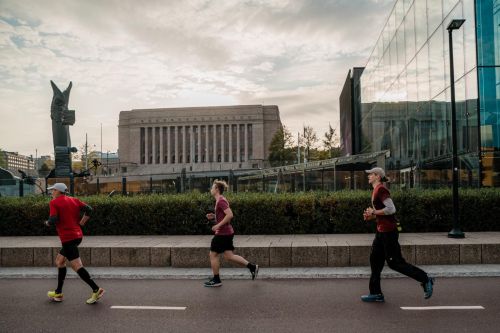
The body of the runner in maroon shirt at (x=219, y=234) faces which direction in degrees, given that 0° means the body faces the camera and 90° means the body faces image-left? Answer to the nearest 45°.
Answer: approximately 90°

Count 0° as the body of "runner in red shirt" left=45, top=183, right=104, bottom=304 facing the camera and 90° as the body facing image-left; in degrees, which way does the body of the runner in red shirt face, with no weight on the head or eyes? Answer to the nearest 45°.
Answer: approximately 135°

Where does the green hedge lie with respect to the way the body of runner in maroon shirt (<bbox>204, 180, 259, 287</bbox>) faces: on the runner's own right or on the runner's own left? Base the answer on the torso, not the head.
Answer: on the runner's own right

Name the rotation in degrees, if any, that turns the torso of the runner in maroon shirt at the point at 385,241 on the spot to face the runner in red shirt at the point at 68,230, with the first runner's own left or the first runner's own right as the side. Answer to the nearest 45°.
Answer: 0° — they already face them

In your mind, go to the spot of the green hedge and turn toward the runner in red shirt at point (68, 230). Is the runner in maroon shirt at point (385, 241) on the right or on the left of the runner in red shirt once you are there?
left

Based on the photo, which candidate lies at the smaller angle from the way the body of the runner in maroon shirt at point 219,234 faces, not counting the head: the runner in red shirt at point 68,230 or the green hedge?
the runner in red shirt

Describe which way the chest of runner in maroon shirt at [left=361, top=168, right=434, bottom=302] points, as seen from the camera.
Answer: to the viewer's left
